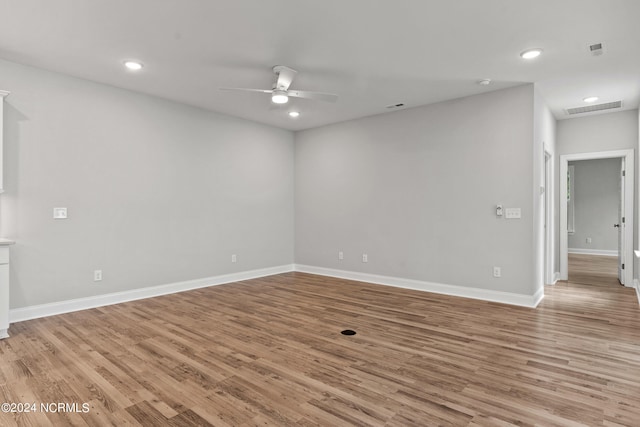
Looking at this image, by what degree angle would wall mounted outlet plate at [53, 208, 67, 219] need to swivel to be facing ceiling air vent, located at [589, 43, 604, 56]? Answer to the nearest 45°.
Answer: approximately 45° to its left

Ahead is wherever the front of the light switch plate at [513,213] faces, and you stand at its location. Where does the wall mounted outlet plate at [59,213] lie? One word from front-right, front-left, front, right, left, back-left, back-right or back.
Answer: front-right

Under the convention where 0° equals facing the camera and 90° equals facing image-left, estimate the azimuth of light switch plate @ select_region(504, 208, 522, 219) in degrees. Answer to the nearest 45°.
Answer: approximately 0°

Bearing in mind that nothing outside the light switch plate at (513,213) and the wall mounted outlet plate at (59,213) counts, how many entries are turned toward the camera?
2

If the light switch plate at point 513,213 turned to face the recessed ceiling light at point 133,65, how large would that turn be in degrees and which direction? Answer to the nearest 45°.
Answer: approximately 45° to its right

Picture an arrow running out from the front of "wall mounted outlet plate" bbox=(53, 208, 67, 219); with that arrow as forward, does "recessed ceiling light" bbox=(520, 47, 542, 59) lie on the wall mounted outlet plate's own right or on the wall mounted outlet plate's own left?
on the wall mounted outlet plate's own left
